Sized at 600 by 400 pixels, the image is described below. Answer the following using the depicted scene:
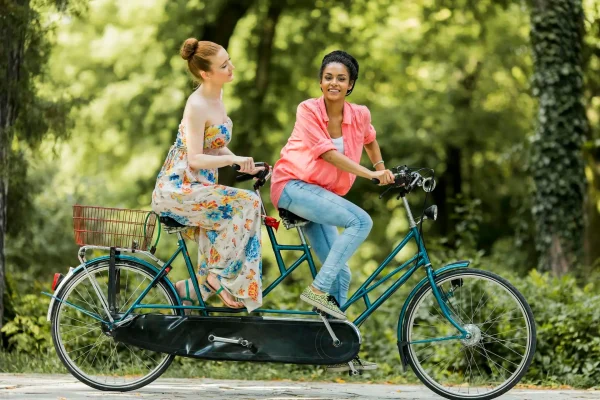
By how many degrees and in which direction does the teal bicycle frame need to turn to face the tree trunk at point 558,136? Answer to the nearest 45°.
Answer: approximately 45° to its left

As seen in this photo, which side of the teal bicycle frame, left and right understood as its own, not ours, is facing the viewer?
right

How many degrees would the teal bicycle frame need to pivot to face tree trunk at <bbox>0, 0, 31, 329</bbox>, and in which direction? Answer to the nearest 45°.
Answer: approximately 135° to its left

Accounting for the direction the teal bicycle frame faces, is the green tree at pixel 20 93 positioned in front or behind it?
behind
